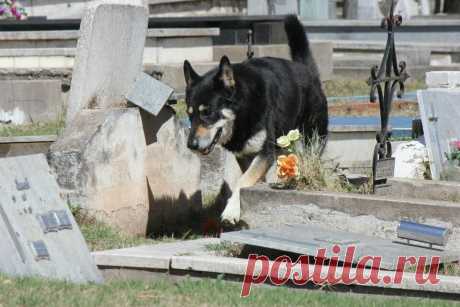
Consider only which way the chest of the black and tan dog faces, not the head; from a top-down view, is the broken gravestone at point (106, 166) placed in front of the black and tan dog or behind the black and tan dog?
in front

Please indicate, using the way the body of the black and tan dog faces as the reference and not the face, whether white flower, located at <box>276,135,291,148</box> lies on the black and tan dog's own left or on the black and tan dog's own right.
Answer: on the black and tan dog's own left

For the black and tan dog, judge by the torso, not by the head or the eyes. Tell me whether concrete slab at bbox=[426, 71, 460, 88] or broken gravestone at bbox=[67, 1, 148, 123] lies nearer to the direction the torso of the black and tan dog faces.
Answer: the broken gravestone

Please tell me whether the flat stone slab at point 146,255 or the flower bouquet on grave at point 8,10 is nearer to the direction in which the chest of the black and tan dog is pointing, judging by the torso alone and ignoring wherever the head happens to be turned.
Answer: the flat stone slab

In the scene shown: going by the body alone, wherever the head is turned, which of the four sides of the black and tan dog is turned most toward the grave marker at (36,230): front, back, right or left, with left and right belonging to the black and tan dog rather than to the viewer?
front

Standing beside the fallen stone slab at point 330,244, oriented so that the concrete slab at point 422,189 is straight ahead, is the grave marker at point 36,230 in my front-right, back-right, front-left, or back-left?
back-left

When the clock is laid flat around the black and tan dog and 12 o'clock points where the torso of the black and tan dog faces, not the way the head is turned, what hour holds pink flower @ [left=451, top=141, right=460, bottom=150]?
The pink flower is roughly at 8 o'clock from the black and tan dog.

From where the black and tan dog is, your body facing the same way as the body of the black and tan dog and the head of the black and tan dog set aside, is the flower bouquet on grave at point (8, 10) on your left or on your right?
on your right

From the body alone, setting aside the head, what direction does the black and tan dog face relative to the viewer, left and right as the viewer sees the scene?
facing the viewer and to the left of the viewer
